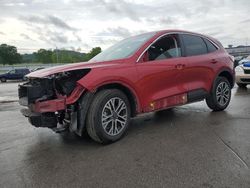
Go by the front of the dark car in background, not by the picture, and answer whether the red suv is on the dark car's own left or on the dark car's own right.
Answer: on the dark car's own left

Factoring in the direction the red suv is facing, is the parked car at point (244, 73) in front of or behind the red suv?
behind

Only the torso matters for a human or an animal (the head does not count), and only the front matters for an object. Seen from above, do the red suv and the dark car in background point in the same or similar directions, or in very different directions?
same or similar directions

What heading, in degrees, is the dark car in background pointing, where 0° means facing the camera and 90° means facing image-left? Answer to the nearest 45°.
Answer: approximately 90°

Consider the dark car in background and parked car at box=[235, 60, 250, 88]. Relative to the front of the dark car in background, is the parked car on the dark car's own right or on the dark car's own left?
on the dark car's own left

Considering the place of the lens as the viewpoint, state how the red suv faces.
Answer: facing the viewer and to the left of the viewer

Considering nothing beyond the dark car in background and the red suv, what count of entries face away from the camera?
0
